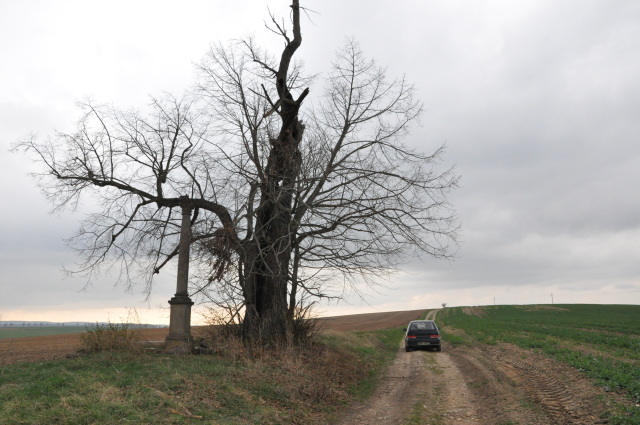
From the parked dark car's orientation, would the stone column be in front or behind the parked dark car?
behind

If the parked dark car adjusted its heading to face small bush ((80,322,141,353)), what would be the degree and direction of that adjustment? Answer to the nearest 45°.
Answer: approximately 135° to its left

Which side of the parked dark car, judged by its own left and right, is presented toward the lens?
back
